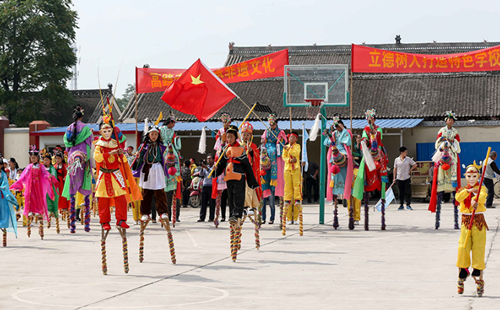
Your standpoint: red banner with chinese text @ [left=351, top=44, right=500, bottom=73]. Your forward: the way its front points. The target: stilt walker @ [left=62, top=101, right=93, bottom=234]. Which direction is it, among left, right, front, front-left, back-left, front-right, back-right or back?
front-right

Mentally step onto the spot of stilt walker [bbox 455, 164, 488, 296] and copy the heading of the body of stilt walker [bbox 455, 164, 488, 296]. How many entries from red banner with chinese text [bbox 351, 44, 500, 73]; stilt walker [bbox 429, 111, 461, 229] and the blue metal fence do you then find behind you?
3

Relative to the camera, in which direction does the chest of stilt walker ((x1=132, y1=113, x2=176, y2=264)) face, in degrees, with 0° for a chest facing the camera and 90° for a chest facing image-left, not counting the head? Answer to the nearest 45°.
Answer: approximately 0°

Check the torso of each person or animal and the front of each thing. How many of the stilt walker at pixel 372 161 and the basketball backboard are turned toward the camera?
2

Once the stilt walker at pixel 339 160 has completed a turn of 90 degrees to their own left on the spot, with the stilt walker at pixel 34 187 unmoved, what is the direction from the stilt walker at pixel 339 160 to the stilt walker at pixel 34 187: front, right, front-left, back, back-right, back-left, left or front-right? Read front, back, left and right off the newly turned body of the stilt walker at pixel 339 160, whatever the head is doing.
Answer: back-right

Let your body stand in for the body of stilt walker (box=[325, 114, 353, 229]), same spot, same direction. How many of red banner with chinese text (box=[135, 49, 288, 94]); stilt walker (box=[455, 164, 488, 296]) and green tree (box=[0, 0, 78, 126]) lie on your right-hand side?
2

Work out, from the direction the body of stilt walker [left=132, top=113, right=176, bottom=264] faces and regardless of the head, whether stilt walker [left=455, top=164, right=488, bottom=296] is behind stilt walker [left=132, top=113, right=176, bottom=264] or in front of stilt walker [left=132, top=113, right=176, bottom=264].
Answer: in front

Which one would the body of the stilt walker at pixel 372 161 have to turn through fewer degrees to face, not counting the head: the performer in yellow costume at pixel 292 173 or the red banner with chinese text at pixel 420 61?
the performer in yellow costume

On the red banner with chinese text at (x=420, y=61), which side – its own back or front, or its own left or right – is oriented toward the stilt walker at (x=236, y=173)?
front

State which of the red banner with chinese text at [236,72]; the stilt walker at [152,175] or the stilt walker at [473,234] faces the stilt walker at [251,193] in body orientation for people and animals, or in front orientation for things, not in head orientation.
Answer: the red banner with chinese text

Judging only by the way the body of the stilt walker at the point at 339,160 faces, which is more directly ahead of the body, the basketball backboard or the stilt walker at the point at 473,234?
the stilt walker

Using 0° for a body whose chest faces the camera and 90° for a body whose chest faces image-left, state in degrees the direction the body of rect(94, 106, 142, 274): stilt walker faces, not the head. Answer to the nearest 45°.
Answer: approximately 0°
